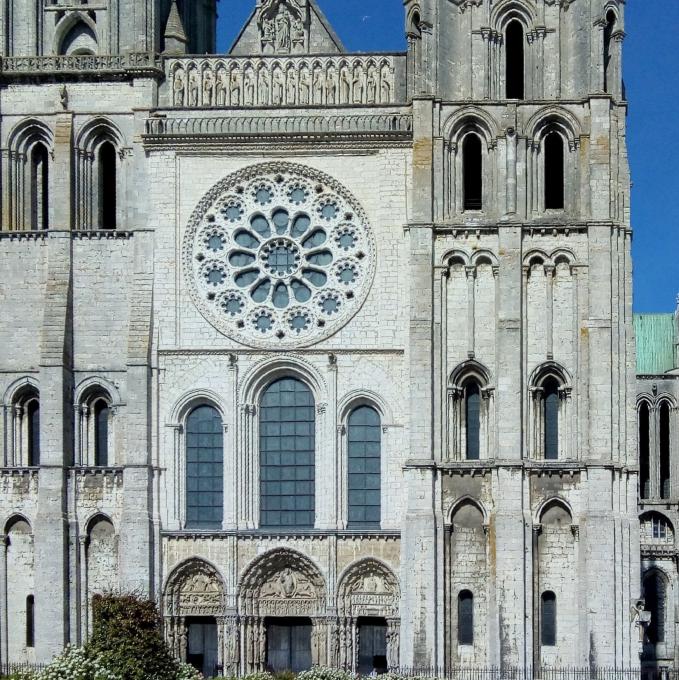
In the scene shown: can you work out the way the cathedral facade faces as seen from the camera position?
facing the viewer
